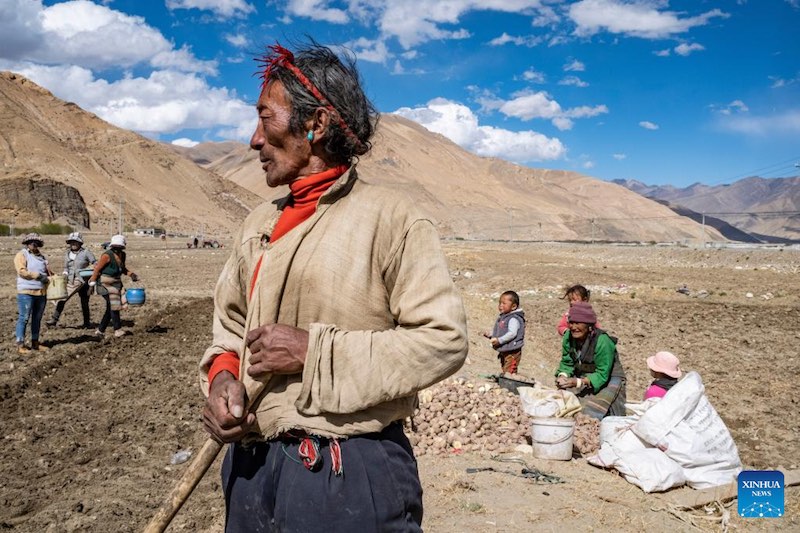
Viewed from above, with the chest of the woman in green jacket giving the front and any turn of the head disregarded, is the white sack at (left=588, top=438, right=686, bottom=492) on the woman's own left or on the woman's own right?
on the woman's own left

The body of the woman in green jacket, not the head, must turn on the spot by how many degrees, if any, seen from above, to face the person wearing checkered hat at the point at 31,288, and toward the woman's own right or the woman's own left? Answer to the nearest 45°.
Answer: approximately 45° to the woman's own right

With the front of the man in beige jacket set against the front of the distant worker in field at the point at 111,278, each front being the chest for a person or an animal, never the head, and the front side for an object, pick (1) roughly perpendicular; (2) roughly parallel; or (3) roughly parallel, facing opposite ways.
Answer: roughly perpendicular

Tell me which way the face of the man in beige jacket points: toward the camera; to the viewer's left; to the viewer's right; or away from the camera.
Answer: to the viewer's left

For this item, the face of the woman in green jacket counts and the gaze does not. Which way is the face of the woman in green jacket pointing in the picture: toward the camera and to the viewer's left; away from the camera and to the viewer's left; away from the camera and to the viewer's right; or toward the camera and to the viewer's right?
toward the camera and to the viewer's left

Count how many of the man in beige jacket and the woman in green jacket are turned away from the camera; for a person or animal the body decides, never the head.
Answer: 0

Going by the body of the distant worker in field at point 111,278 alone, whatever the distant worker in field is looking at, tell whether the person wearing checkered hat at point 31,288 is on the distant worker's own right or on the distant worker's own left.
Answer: on the distant worker's own right

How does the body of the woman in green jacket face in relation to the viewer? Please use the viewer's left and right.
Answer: facing the viewer and to the left of the viewer

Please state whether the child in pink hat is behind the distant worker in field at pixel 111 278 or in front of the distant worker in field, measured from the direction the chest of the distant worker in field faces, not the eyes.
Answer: in front

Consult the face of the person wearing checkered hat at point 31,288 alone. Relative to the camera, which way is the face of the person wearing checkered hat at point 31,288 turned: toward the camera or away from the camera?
toward the camera

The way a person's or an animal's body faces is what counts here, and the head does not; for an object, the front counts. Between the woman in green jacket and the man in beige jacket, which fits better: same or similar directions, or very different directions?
same or similar directions

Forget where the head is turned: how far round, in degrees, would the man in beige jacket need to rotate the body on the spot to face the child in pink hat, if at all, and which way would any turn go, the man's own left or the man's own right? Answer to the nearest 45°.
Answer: approximately 180°

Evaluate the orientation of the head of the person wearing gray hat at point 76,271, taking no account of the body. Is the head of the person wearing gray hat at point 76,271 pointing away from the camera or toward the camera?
toward the camera

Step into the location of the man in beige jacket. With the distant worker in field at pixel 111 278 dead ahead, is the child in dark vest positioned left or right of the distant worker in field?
right

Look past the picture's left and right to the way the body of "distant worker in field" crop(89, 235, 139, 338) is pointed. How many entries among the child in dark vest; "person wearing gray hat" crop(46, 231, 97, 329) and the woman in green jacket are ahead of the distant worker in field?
2

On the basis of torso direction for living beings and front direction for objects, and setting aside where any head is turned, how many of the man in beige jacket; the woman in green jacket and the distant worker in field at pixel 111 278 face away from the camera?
0

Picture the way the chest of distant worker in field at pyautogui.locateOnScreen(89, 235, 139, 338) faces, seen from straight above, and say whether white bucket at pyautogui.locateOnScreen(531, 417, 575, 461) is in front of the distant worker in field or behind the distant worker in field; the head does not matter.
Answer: in front

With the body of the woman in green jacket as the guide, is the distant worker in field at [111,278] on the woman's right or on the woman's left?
on the woman's right

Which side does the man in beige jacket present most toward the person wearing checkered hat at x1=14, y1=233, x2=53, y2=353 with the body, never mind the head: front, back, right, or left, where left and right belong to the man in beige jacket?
right
